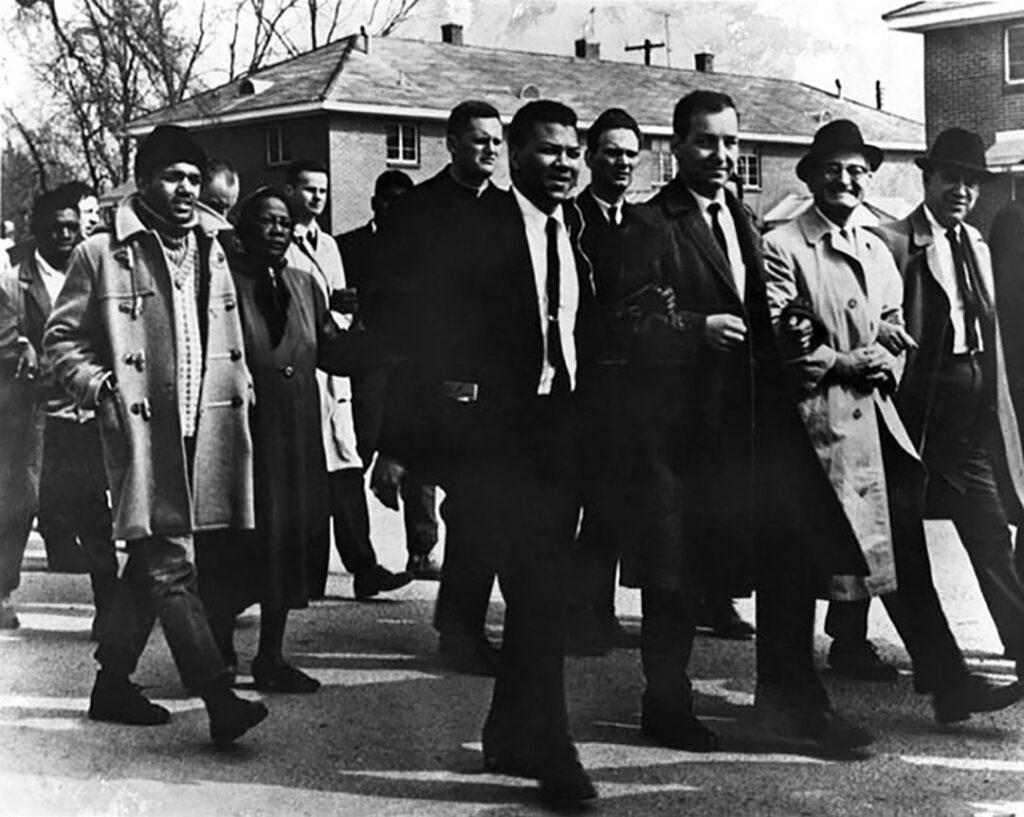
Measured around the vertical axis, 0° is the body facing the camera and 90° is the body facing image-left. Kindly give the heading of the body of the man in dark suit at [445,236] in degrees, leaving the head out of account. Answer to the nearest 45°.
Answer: approximately 315°

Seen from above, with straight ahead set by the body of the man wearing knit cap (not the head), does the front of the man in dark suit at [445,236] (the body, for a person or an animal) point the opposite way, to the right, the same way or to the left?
the same way

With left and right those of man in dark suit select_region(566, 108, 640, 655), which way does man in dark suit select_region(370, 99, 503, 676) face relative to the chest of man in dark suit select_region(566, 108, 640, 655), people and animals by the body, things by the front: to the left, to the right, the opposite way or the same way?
the same way

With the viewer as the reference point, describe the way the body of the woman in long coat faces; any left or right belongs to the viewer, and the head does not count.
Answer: facing the viewer and to the right of the viewer

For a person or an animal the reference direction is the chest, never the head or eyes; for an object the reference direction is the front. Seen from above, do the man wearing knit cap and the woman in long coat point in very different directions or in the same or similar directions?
same or similar directions

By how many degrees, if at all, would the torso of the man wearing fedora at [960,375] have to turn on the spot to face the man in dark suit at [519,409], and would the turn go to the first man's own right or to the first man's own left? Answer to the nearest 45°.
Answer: approximately 90° to the first man's own right

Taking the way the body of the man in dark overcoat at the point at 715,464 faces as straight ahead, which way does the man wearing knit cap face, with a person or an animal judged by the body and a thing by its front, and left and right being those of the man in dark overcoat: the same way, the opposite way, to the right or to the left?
the same way

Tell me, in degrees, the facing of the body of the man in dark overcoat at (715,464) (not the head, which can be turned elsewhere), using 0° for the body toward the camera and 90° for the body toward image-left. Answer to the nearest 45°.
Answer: approximately 315°

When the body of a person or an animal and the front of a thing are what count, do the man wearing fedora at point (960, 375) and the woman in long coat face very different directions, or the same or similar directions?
same or similar directions

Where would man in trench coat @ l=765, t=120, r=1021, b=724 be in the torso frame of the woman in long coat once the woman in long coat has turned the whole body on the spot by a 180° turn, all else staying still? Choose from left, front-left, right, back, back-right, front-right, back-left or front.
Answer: back-right

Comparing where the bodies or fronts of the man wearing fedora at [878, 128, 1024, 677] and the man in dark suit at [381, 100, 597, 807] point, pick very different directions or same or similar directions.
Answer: same or similar directions

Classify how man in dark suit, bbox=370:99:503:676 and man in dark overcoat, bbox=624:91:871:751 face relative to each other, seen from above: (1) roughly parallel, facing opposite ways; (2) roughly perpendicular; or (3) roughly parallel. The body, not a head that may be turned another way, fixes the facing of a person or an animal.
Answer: roughly parallel

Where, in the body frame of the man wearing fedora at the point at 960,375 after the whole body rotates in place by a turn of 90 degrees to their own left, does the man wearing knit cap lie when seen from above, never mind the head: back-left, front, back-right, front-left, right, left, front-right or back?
back

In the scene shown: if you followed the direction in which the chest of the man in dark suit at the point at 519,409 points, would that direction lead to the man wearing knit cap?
no

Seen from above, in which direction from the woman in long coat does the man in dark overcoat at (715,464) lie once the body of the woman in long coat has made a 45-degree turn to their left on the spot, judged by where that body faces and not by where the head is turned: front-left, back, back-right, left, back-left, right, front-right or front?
front

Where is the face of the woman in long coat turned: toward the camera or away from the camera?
toward the camera

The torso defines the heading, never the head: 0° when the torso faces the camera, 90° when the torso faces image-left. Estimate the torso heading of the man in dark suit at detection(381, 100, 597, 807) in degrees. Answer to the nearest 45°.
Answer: approximately 315°

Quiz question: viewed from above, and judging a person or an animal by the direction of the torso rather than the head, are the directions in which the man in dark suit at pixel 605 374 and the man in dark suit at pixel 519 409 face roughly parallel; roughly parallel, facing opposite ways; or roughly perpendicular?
roughly parallel
